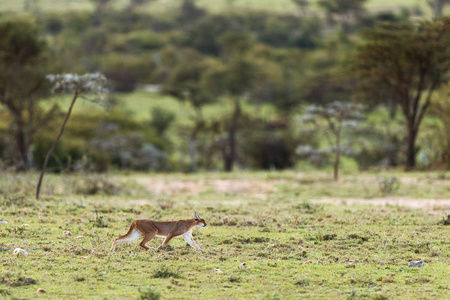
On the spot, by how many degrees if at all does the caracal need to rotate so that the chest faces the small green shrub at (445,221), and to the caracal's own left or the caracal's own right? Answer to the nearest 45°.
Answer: approximately 45° to the caracal's own left

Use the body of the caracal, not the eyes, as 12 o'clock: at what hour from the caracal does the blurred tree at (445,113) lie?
The blurred tree is roughly at 10 o'clock from the caracal.

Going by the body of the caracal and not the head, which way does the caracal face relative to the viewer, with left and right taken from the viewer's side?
facing to the right of the viewer

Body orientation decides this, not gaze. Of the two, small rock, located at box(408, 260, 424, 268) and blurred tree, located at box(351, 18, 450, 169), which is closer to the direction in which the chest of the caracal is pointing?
the small rock

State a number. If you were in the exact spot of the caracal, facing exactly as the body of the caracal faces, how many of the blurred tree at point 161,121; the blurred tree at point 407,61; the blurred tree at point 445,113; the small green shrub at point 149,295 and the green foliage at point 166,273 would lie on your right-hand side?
2

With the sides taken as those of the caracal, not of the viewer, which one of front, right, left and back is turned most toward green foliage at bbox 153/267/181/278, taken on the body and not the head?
right

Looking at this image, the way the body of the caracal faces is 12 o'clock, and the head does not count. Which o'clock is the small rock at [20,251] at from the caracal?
The small rock is roughly at 6 o'clock from the caracal.

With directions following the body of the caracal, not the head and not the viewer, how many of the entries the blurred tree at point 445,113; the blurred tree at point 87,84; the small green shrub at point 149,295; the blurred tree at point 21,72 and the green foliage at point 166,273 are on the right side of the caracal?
2

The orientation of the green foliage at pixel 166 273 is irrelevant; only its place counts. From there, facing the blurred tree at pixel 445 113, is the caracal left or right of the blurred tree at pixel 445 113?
left

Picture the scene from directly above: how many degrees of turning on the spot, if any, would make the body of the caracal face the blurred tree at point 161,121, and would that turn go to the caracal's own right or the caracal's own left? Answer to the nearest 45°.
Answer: approximately 90° to the caracal's own left

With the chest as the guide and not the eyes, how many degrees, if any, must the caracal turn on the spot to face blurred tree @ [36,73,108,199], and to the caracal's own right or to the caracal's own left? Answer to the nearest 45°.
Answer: approximately 90° to the caracal's own left
